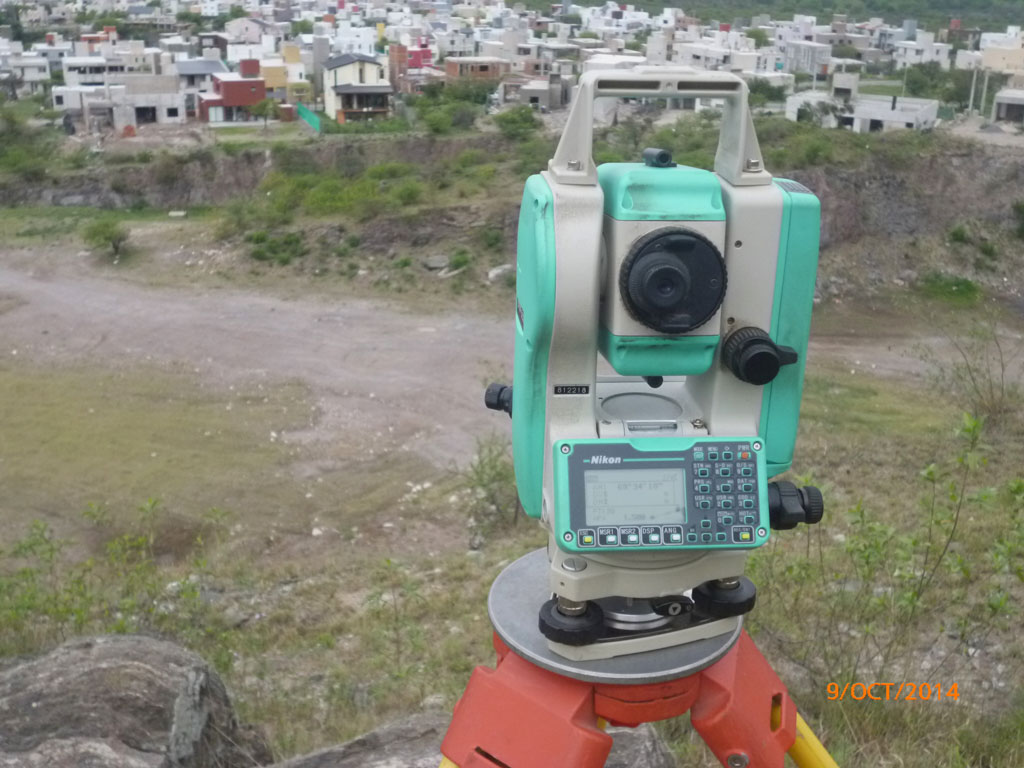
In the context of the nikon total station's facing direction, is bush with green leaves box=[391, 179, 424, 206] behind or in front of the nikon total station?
behind

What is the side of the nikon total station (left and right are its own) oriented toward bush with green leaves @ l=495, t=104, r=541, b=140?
back

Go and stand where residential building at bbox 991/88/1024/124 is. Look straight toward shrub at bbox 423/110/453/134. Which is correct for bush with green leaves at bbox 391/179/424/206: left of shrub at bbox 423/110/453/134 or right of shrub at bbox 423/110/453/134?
left

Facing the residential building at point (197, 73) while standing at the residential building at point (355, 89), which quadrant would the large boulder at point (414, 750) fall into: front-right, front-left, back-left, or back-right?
back-left

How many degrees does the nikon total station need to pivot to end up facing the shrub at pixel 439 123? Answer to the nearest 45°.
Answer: approximately 180°

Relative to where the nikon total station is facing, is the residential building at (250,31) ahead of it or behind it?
behind

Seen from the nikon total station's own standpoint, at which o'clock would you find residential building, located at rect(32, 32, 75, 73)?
The residential building is roughly at 5 o'clock from the nikon total station.

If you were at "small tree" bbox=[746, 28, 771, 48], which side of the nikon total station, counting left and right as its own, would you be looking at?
back

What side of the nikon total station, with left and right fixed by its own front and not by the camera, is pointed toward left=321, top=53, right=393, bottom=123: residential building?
back

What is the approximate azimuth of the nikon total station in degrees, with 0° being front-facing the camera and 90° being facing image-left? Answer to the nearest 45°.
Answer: approximately 0°

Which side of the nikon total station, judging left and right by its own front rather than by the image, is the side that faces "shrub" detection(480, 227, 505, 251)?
back

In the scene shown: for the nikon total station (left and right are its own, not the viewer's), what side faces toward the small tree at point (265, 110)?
back

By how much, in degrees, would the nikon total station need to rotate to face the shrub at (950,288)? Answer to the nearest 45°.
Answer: approximately 180°

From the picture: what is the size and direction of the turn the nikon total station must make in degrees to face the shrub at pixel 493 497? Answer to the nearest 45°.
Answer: approximately 180°
